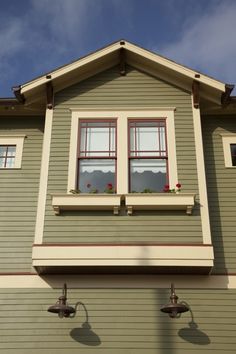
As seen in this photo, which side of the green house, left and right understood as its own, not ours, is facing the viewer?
front
